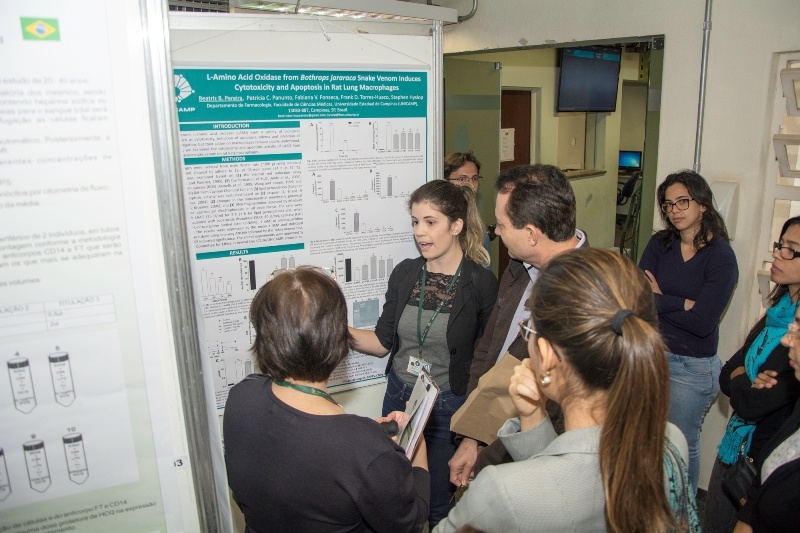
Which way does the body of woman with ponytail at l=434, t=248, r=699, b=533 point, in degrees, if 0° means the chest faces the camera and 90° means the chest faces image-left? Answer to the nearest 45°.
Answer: approximately 135°

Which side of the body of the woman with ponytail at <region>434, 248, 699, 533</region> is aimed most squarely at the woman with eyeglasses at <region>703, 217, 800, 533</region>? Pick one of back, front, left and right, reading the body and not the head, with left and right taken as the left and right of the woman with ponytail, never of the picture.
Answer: right

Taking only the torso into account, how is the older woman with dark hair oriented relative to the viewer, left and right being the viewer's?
facing away from the viewer

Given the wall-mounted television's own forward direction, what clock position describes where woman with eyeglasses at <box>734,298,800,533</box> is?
The woman with eyeglasses is roughly at 12 o'clock from the wall-mounted television.

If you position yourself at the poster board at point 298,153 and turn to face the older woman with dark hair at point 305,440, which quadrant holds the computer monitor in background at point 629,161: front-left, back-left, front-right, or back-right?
back-left

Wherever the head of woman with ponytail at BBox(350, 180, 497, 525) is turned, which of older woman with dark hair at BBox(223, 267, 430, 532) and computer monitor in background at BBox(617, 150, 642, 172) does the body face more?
the older woman with dark hair

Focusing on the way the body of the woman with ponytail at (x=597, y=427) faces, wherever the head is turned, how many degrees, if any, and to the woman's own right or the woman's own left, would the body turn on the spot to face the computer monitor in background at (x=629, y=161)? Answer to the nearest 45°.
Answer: approximately 45° to the woman's own right

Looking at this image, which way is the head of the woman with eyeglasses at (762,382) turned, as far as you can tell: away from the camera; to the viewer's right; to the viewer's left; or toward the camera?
to the viewer's left

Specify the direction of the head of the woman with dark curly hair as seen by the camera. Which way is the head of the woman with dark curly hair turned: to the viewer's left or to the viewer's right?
to the viewer's left

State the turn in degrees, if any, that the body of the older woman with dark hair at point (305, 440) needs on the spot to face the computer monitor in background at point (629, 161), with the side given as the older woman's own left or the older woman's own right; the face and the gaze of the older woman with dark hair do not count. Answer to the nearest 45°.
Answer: approximately 45° to the older woman's own right

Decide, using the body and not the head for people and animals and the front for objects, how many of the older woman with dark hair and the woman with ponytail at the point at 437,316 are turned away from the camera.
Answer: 1

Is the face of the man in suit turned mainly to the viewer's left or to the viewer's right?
to the viewer's left
